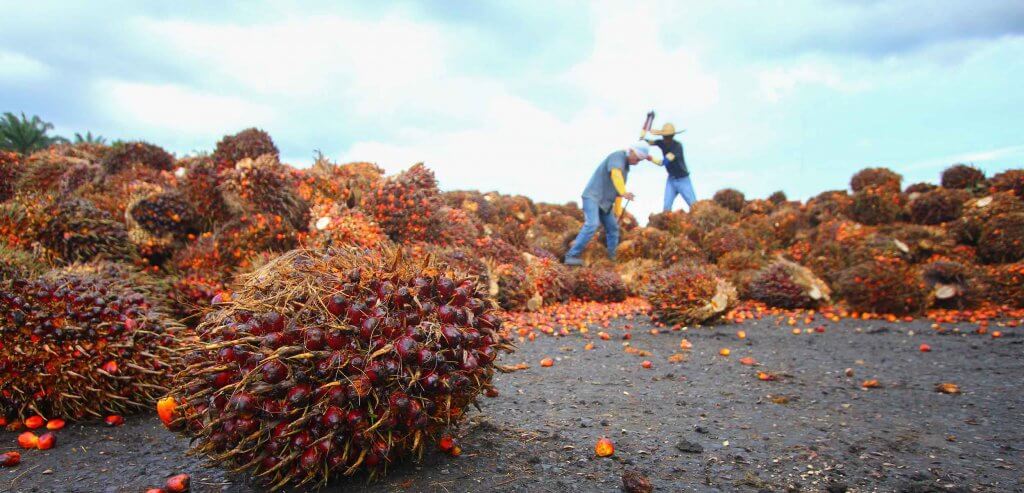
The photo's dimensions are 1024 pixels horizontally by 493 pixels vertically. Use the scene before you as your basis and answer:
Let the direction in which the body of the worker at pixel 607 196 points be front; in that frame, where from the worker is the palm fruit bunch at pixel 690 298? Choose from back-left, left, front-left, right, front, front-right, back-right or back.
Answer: right

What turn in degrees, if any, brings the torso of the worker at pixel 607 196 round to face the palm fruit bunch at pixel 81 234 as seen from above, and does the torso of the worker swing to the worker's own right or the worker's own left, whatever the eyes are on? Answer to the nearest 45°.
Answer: approximately 135° to the worker's own right

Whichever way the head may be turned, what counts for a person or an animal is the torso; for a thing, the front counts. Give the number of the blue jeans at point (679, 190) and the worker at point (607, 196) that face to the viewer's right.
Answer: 1

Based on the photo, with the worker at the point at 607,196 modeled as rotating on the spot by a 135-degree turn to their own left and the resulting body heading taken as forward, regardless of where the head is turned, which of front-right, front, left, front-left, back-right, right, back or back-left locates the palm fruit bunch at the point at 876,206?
back-right

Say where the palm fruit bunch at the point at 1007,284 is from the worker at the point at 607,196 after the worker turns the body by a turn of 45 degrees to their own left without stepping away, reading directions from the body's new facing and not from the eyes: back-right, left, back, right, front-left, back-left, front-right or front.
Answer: right

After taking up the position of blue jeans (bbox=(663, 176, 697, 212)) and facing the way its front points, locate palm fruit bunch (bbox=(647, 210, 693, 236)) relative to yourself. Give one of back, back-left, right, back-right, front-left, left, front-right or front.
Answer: front-left

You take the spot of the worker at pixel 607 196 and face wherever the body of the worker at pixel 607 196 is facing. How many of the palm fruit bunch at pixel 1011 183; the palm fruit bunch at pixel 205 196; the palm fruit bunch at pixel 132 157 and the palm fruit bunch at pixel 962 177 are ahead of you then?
2

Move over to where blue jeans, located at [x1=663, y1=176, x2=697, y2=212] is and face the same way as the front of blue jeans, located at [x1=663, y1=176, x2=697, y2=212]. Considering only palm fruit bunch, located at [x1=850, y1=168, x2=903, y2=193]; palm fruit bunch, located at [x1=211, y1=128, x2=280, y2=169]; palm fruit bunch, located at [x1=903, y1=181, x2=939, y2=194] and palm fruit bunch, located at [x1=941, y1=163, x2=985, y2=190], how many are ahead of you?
1

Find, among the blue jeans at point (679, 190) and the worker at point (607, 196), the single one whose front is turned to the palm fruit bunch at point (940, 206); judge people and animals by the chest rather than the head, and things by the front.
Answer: the worker

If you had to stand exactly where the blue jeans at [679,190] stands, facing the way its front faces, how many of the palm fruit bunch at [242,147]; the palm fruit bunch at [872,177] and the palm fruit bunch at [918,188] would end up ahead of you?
1

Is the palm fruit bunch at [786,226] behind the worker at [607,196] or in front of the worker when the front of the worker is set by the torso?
in front

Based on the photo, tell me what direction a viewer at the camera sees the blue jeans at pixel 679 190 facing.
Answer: facing the viewer and to the left of the viewer

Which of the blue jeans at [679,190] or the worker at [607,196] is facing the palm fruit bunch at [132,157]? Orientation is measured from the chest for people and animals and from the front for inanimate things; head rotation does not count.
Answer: the blue jeans

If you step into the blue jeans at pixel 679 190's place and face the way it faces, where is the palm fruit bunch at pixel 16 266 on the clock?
The palm fruit bunch is roughly at 11 o'clock from the blue jeans.

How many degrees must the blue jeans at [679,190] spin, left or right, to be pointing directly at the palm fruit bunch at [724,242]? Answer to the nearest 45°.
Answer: approximately 45° to its left

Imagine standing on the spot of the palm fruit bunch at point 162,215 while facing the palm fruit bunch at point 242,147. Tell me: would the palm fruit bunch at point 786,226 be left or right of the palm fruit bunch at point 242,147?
right

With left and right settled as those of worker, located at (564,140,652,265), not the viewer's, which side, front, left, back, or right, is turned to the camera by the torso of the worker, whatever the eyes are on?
right

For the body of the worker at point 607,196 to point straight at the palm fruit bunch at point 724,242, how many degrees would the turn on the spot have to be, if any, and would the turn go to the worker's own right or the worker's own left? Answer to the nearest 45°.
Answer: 0° — they already face it
